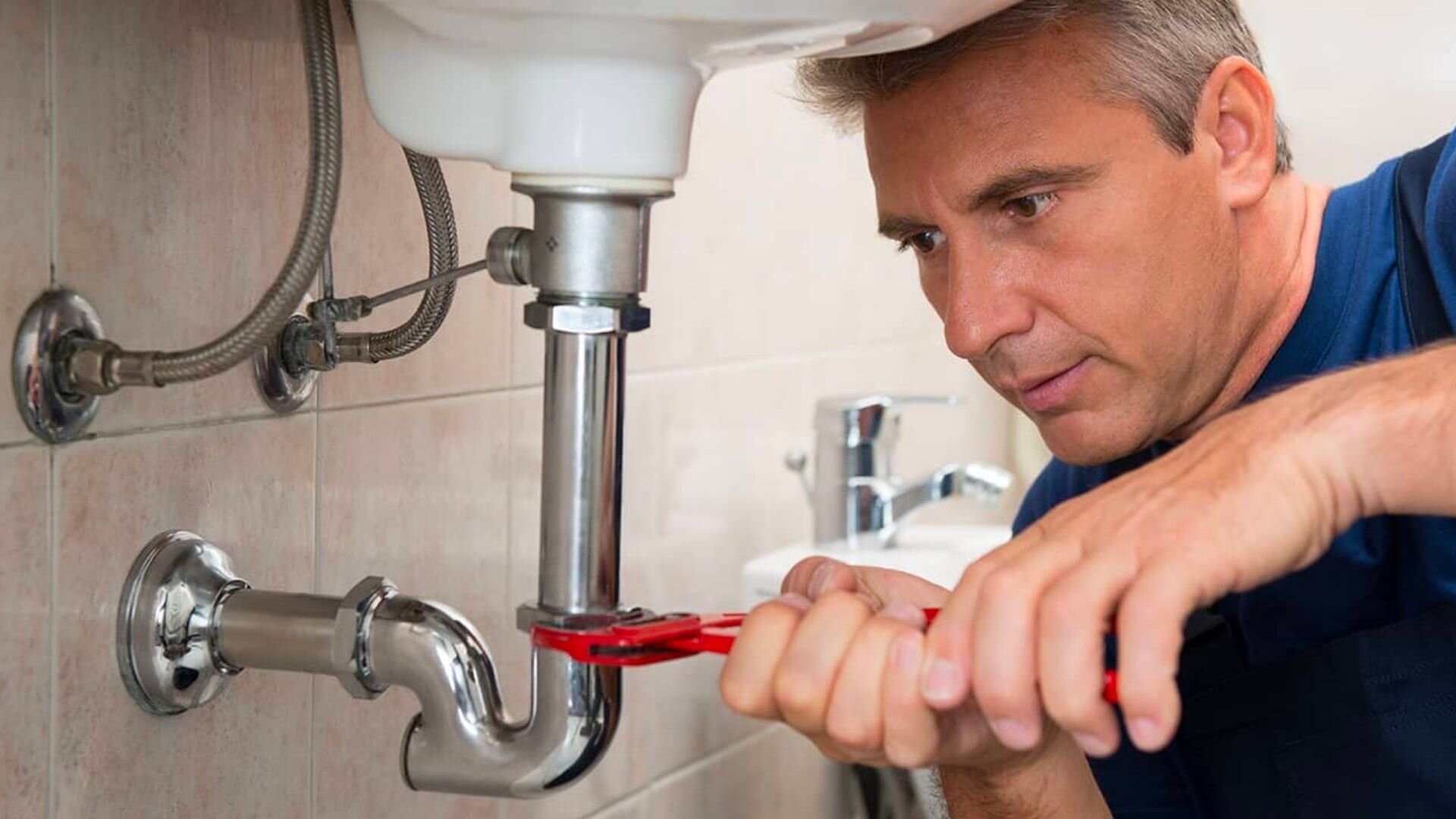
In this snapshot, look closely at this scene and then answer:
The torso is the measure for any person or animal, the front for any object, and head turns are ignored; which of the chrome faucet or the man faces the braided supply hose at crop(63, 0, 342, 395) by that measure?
the man

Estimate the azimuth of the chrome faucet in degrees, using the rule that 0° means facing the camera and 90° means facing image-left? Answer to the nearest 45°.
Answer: approximately 270°

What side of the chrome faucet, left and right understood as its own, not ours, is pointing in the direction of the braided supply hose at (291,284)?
right

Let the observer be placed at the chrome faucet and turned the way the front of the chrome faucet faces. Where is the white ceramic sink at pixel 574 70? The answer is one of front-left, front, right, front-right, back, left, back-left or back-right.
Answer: right

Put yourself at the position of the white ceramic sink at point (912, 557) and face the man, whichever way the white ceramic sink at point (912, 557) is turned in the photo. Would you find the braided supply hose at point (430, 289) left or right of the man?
right

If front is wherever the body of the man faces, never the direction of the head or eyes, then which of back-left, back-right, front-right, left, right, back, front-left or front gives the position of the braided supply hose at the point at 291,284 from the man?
front

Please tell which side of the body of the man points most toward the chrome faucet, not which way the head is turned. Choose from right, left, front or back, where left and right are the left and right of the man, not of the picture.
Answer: right

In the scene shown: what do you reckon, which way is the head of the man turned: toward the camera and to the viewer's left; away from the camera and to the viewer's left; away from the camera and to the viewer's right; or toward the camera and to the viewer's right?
toward the camera and to the viewer's left

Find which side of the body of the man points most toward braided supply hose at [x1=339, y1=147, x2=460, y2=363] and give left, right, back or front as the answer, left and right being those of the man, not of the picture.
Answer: front

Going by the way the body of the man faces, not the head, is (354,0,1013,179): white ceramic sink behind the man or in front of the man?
in front
